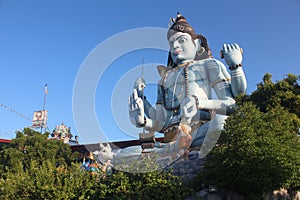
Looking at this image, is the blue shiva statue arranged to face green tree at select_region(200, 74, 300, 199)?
no

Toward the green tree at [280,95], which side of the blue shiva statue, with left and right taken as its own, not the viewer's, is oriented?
left

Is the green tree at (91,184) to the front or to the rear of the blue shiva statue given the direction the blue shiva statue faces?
to the front

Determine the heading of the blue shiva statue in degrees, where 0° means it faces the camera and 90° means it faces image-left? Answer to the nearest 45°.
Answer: approximately 45°
